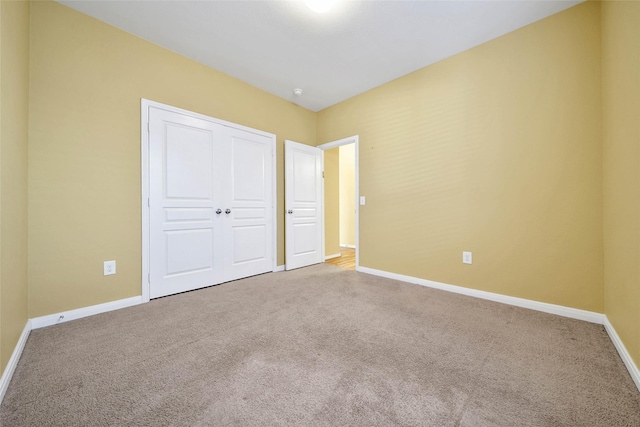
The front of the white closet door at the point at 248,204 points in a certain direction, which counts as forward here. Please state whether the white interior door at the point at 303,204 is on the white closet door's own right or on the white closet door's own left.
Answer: on the white closet door's own left

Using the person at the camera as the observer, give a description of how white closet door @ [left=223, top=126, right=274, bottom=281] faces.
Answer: facing the viewer and to the right of the viewer

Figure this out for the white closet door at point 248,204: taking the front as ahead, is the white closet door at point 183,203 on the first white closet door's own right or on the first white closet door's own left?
on the first white closet door's own right

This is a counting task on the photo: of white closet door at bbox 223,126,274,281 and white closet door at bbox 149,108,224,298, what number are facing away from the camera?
0

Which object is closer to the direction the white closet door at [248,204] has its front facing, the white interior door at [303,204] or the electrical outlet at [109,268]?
the white interior door

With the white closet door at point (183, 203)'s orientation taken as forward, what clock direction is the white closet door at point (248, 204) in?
the white closet door at point (248, 204) is roughly at 10 o'clock from the white closet door at point (183, 203).

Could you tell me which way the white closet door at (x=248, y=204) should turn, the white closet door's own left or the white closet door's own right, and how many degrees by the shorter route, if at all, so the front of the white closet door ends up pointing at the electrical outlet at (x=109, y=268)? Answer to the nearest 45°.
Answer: approximately 90° to the white closet door's own right
